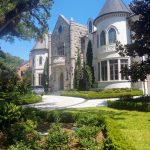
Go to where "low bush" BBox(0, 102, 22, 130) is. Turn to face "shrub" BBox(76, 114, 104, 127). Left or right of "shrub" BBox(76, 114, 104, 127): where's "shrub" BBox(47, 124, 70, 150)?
right

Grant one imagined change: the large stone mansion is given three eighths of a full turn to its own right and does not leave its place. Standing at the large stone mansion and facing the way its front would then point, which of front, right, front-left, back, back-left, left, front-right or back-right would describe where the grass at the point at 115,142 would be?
back

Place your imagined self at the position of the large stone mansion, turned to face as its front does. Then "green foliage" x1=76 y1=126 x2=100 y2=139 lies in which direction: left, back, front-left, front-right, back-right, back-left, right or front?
front-left

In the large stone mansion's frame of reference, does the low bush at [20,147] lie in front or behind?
in front

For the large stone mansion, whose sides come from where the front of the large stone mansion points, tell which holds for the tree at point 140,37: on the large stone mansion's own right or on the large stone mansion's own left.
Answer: on the large stone mansion's own left

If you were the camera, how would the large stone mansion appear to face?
facing the viewer and to the left of the viewer

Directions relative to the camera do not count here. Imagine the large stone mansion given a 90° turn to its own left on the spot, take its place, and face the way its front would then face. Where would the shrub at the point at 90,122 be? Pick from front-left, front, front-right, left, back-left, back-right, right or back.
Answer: front-right

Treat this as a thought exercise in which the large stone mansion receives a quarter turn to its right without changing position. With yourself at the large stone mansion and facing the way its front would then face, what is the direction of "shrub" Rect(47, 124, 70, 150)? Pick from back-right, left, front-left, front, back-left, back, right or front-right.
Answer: back-left
